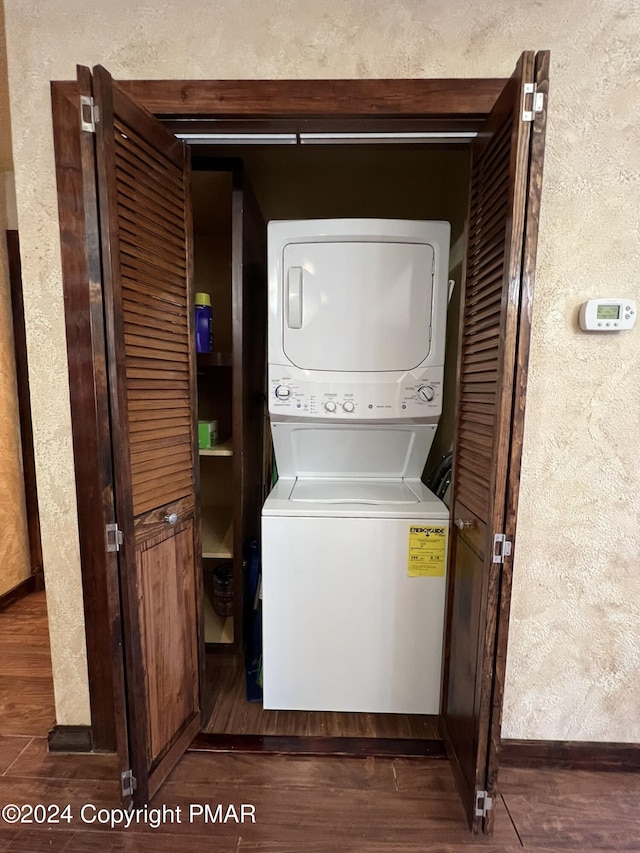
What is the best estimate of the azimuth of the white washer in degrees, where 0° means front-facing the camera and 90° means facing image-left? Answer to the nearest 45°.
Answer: approximately 0°

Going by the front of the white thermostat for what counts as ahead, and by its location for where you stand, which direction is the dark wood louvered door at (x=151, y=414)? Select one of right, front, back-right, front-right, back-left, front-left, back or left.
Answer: front-right

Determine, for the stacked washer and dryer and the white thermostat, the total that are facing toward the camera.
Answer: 2

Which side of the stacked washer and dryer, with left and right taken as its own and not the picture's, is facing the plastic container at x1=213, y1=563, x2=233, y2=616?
right

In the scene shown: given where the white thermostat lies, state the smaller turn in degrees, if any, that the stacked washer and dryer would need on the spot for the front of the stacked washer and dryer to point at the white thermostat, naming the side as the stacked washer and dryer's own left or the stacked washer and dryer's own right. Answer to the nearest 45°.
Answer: approximately 90° to the stacked washer and dryer's own left

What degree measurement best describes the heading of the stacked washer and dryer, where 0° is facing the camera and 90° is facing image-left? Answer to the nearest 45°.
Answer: approximately 0°

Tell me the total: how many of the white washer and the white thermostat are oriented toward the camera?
2

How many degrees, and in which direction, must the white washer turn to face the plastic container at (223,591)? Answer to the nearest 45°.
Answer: approximately 135° to its right

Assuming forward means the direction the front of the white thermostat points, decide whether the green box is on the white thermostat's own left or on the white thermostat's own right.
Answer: on the white thermostat's own right
